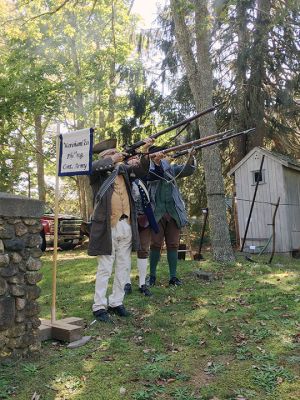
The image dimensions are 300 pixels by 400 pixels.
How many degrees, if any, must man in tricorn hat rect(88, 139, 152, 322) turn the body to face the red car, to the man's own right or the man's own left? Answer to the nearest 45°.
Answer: approximately 135° to the man's own left

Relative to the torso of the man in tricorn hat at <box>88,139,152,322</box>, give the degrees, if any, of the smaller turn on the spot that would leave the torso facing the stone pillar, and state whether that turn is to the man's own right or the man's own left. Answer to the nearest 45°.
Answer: approximately 90° to the man's own right

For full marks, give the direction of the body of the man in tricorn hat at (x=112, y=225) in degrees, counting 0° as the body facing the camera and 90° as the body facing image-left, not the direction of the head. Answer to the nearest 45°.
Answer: approximately 315°

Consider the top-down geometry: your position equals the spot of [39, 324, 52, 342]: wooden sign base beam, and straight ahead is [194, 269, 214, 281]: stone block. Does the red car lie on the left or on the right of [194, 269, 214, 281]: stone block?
left

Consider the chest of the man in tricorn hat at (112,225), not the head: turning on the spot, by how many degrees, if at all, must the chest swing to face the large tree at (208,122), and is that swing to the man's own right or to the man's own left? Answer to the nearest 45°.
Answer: approximately 90° to the man's own left

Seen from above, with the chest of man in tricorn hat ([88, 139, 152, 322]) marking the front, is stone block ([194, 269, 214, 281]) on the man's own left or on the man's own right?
on the man's own left

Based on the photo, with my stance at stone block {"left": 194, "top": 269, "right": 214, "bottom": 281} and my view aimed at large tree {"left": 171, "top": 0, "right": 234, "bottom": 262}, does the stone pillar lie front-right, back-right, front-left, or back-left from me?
back-left

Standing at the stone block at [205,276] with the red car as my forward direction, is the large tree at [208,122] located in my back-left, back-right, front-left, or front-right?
front-right

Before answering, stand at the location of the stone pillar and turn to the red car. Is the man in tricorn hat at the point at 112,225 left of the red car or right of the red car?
right

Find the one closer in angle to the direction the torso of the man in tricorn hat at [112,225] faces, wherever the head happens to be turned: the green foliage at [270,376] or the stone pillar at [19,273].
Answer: the green foliage

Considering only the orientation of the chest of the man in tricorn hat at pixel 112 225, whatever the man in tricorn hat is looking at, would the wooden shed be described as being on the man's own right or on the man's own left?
on the man's own left
